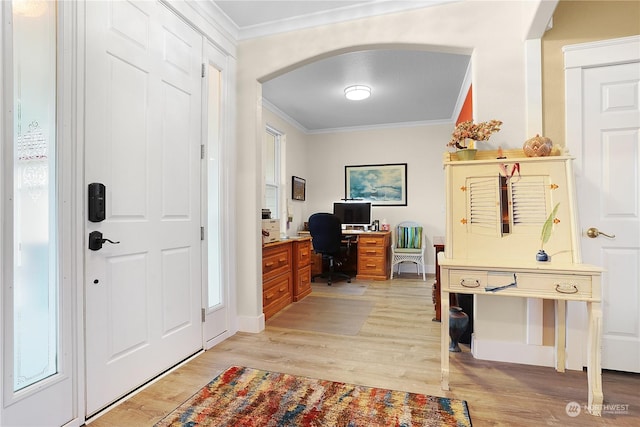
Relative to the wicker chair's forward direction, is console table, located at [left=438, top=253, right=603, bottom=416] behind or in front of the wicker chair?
in front

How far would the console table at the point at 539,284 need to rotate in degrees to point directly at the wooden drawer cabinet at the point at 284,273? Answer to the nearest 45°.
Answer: approximately 90° to its right

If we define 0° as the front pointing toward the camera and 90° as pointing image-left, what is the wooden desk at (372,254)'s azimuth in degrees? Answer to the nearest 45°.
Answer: approximately 0°

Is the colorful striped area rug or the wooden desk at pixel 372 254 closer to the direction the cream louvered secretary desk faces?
the colorful striped area rug

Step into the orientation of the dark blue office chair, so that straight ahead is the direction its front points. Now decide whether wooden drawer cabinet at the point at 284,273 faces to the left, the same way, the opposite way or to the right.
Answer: to the right

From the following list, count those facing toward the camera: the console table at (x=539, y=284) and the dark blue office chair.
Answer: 1

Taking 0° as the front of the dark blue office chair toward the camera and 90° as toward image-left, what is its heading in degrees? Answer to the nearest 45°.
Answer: approximately 225°

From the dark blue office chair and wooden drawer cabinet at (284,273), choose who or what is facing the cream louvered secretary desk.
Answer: the wooden drawer cabinet

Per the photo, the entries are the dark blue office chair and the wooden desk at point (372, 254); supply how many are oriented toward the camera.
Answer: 1
